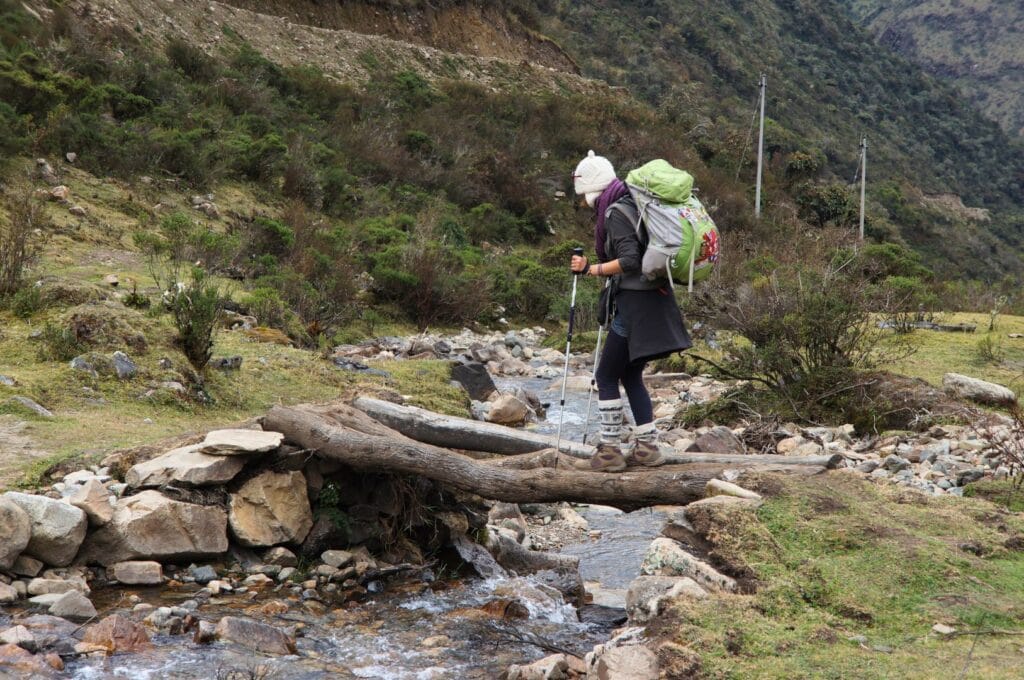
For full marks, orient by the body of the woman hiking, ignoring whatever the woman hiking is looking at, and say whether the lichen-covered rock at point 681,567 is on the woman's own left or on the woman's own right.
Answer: on the woman's own left

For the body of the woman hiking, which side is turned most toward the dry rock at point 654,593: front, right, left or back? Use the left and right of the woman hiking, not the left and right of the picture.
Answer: left

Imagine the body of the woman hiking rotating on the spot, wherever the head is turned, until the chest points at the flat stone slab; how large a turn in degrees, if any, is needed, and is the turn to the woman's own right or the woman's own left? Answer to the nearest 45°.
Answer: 0° — they already face it

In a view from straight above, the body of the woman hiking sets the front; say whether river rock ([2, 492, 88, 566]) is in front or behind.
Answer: in front

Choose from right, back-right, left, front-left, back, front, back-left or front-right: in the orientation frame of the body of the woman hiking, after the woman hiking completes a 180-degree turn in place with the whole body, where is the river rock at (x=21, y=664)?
back-right

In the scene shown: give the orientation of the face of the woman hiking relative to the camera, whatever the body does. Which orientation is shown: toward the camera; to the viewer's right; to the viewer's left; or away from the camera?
to the viewer's left

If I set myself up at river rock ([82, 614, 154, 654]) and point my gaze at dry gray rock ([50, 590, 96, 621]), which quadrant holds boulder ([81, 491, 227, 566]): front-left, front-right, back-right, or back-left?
front-right

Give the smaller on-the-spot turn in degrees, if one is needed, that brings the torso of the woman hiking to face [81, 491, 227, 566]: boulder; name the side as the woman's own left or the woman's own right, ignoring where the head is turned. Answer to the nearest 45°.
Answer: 0° — they already face it

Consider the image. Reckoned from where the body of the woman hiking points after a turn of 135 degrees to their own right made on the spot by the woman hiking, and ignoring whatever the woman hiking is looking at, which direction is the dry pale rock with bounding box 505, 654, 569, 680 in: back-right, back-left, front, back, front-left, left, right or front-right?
back-right

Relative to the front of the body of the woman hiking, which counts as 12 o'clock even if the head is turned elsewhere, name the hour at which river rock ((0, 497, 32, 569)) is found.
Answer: The river rock is roughly at 11 o'clock from the woman hiking.

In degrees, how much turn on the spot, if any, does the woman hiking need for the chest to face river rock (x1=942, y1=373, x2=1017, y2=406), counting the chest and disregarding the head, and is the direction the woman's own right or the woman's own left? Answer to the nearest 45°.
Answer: approximately 135° to the woman's own right

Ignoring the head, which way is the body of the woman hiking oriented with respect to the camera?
to the viewer's left

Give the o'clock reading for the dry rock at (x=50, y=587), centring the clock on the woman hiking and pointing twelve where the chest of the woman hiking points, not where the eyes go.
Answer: The dry rock is roughly at 11 o'clock from the woman hiking.

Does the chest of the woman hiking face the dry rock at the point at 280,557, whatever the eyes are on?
yes
